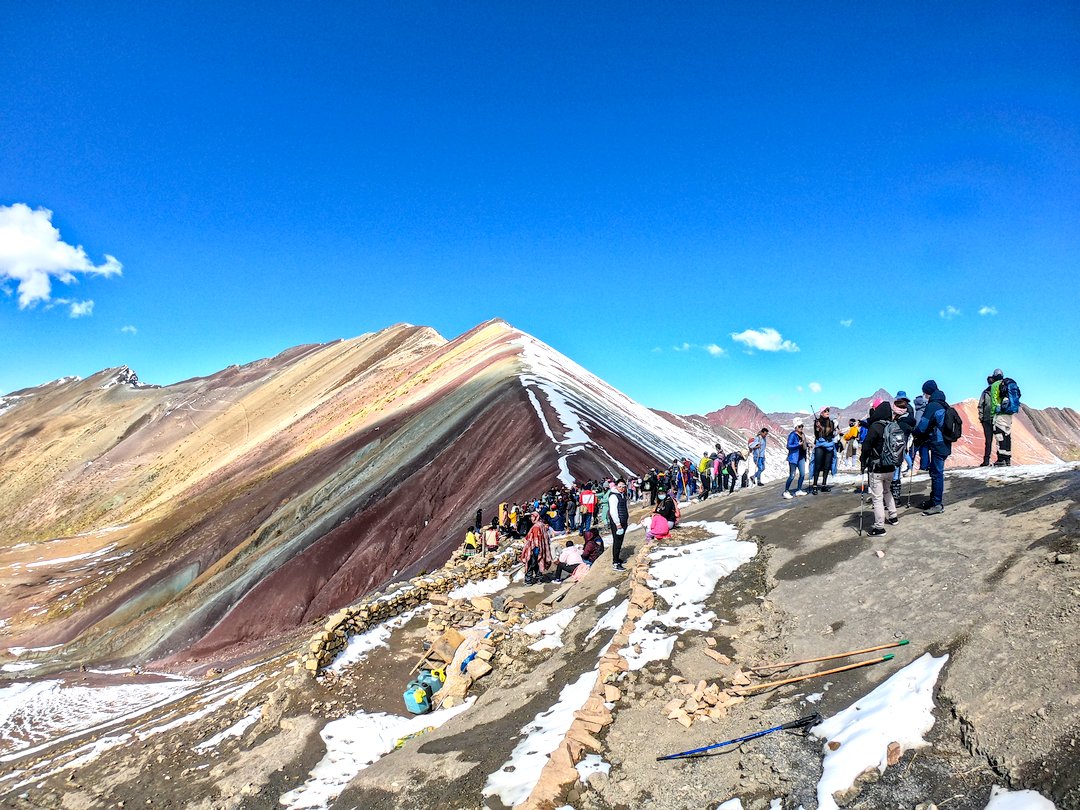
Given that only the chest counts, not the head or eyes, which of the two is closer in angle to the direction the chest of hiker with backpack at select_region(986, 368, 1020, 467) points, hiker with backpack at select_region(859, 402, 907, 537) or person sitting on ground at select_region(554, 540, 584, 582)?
the person sitting on ground

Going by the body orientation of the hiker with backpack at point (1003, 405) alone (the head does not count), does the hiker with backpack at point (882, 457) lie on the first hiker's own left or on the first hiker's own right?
on the first hiker's own left

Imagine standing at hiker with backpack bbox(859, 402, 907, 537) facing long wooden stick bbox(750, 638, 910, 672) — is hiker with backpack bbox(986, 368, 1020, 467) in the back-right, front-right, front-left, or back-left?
back-left

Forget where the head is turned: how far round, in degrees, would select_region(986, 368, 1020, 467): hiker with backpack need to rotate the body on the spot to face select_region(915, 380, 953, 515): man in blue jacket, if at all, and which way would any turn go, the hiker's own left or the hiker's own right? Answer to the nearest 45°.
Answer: approximately 90° to the hiker's own left

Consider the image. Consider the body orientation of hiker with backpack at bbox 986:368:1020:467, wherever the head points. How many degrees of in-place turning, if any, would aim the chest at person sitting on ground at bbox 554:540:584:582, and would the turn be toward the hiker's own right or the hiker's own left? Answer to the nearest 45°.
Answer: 0° — they already face them

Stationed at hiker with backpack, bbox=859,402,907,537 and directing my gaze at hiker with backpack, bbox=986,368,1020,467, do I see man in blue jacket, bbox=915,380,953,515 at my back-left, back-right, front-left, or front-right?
front-right

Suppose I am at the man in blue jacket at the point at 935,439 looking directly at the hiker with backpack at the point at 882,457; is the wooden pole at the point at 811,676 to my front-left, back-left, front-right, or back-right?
front-left

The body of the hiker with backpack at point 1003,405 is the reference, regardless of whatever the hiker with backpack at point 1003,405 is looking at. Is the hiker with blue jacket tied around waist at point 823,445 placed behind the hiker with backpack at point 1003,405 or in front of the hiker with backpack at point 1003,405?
in front

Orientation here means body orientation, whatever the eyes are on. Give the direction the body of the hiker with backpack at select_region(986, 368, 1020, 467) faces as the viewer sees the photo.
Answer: to the viewer's left

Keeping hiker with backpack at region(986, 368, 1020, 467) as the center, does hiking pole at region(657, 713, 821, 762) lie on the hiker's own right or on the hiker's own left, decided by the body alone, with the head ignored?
on the hiker's own left

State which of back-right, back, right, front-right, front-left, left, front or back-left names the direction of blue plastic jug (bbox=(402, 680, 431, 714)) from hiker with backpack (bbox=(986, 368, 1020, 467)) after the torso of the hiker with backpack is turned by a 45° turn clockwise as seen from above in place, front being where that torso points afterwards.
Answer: left
